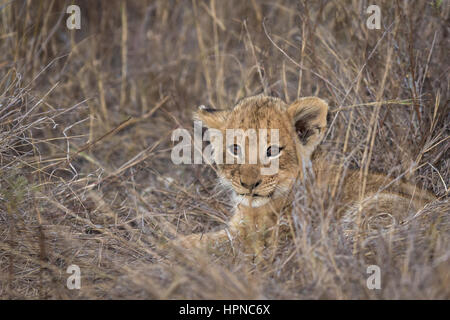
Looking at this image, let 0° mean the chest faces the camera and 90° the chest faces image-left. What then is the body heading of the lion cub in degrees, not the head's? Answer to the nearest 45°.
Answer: approximately 45°
